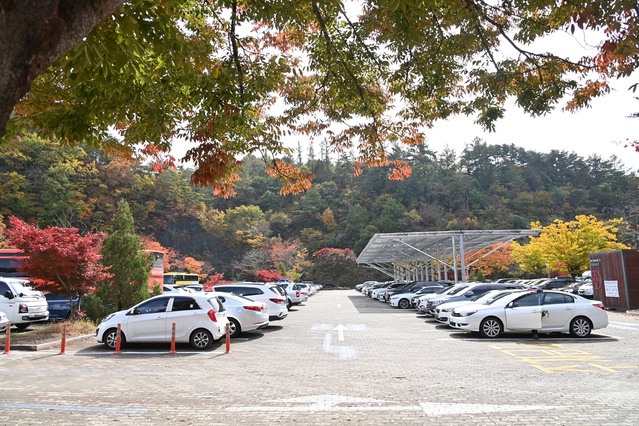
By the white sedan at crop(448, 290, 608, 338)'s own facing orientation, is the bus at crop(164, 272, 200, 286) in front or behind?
in front

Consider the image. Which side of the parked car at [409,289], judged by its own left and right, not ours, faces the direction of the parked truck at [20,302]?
front

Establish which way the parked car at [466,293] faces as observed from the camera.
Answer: facing the viewer and to the left of the viewer

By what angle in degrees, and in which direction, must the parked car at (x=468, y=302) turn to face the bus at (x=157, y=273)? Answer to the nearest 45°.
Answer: approximately 45° to its right

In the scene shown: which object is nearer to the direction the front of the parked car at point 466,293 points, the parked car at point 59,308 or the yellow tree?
the parked car

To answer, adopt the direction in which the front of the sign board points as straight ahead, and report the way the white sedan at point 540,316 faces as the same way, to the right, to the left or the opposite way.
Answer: to the right

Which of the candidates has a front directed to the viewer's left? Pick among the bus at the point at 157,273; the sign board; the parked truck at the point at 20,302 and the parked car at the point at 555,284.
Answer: the parked car at the point at 555,284

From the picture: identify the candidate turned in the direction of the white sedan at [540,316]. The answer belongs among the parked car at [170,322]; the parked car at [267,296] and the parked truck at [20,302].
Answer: the parked truck at [20,302]

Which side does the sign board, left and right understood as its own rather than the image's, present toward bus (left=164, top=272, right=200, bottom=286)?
right

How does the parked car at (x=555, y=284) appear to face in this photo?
to the viewer's left

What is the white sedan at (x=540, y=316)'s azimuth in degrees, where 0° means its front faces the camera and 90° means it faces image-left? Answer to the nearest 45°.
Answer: approximately 90°

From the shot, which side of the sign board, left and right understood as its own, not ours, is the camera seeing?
front

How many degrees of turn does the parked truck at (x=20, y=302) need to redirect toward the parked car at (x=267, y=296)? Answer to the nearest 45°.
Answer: approximately 45° to its left
